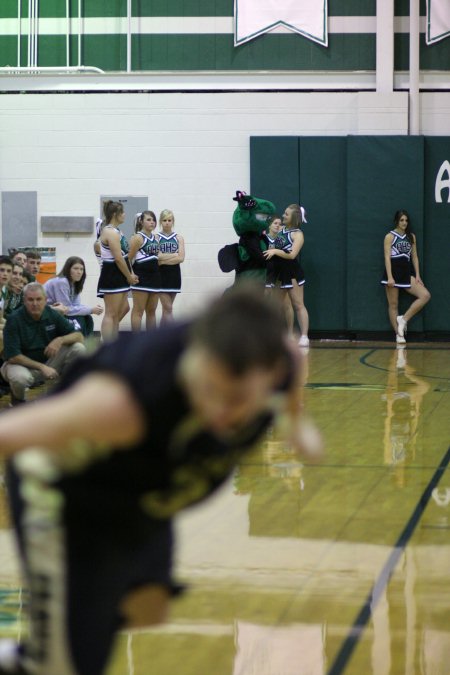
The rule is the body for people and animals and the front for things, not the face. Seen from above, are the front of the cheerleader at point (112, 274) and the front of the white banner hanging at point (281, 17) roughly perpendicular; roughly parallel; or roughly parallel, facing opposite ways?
roughly perpendicular

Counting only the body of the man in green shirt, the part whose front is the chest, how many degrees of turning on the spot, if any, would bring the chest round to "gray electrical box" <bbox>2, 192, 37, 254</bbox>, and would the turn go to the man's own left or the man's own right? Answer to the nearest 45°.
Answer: approximately 135° to the man's own left

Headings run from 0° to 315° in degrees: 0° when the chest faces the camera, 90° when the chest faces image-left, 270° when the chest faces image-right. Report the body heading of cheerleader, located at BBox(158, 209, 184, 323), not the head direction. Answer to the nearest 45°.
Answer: approximately 0°

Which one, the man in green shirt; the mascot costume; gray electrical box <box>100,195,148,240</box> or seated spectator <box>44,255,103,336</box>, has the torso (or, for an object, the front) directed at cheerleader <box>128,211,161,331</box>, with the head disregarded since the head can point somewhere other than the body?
the gray electrical box

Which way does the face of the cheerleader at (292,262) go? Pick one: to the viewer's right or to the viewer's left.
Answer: to the viewer's left
